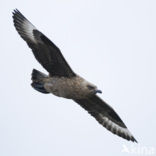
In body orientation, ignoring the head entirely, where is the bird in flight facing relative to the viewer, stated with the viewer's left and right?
facing to the right of the viewer
